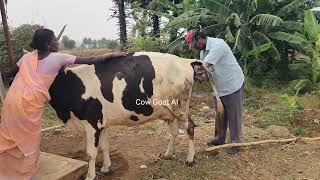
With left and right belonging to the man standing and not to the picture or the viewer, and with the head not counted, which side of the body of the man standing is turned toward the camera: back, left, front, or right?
left

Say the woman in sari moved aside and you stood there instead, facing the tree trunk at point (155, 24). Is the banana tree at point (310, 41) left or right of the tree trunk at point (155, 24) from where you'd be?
right

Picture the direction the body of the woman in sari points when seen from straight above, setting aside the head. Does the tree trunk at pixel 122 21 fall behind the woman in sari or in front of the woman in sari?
in front

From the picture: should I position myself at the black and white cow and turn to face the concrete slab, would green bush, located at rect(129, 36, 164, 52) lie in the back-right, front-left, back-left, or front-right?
back-right

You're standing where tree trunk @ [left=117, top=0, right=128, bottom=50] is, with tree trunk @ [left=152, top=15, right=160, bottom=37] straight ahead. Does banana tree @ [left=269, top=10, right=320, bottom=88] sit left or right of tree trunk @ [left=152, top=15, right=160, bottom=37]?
right

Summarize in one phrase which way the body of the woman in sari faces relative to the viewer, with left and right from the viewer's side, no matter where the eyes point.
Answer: facing away from the viewer and to the right of the viewer

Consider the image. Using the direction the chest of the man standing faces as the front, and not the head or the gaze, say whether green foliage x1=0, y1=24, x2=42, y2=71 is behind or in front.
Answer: in front
